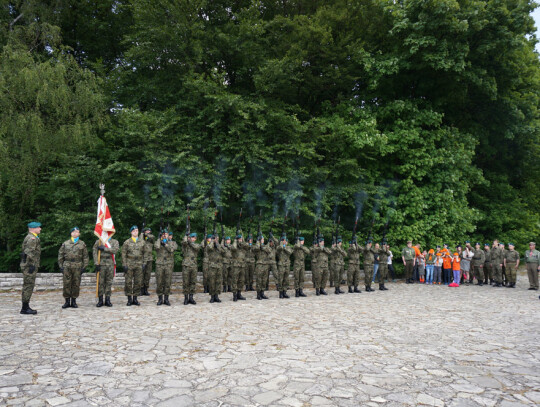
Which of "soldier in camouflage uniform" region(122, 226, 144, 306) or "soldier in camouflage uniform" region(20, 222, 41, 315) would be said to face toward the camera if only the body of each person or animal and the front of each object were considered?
"soldier in camouflage uniform" region(122, 226, 144, 306)

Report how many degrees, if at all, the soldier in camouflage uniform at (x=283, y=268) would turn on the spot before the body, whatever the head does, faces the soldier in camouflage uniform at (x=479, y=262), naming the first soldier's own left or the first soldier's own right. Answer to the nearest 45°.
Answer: approximately 135° to the first soldier's own left

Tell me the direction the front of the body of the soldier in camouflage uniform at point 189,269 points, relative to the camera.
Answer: toward the camera

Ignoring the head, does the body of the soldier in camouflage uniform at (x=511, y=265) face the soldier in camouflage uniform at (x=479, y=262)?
no

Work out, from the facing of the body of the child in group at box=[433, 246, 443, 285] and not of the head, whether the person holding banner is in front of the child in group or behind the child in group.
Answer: in front

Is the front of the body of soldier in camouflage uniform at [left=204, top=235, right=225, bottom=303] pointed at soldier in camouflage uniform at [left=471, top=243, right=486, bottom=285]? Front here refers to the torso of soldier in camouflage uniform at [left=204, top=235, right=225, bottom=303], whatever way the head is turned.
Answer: no

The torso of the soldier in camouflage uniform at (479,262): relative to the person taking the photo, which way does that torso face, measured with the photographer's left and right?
facing the viewer and to the left of the viewer

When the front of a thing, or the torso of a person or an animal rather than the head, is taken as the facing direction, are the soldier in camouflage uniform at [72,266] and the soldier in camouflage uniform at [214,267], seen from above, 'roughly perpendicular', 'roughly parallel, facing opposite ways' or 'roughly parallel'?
roughly parallel

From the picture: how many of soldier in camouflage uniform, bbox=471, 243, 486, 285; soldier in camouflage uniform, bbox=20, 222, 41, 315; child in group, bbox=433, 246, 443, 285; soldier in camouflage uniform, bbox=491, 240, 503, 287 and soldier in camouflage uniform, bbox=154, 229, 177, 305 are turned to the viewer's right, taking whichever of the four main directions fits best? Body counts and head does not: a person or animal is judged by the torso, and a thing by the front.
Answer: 1

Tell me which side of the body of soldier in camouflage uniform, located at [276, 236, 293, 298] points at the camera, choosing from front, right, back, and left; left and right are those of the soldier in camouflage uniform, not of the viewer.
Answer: front

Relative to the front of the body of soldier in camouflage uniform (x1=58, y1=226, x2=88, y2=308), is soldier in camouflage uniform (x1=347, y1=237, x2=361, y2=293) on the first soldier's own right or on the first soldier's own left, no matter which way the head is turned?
on the first soldier's own left

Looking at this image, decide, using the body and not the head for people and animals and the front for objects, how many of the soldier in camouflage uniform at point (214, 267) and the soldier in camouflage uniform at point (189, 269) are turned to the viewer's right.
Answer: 0

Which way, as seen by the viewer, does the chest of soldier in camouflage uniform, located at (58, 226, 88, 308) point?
toward the camera
